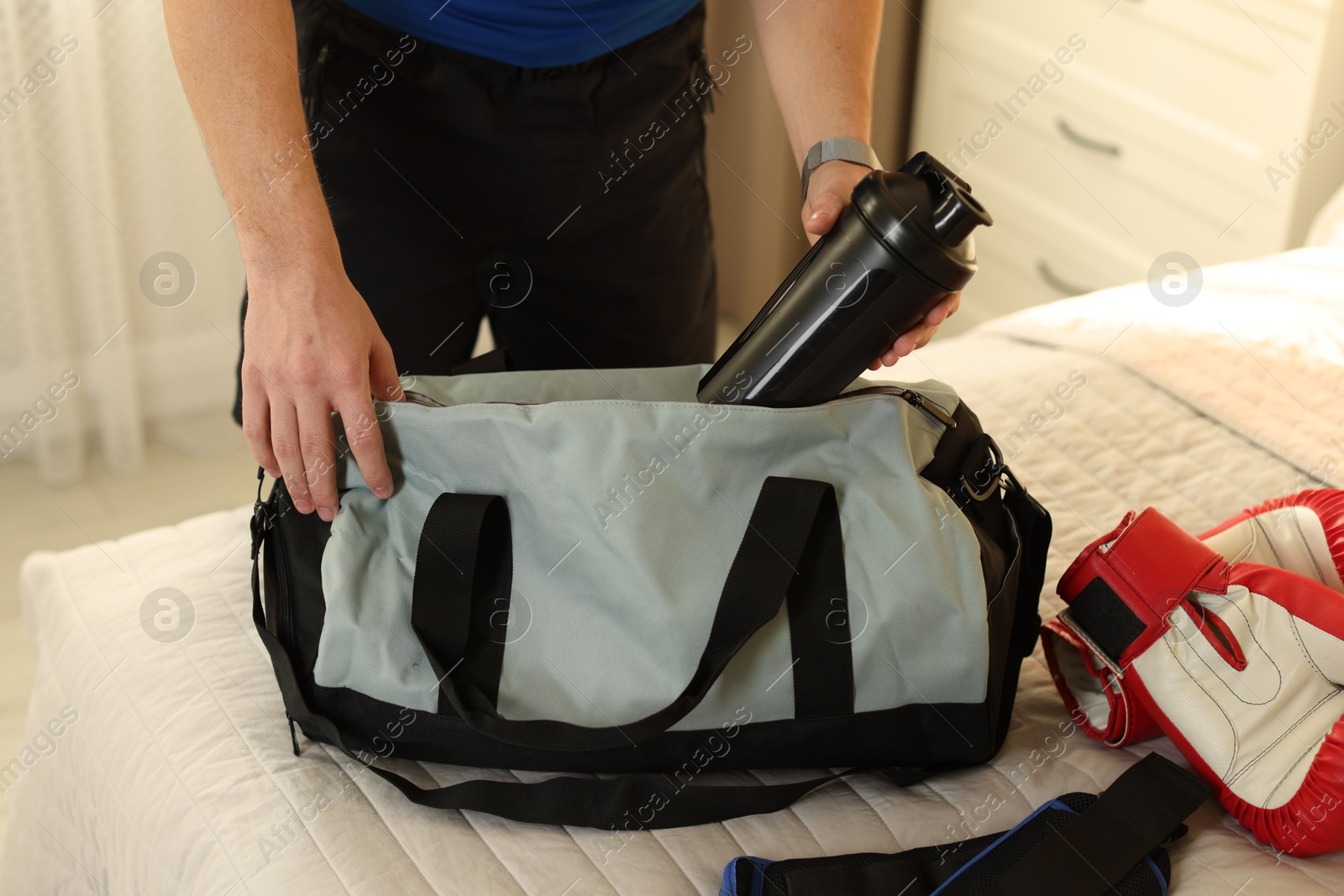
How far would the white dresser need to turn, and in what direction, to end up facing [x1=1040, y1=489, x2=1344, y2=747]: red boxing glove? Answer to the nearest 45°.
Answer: approximately 45° to its left

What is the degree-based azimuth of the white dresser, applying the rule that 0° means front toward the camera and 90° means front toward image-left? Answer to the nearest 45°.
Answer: approximately 45°

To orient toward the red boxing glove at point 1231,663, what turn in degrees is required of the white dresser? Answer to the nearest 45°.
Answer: approximately 45° to its left
